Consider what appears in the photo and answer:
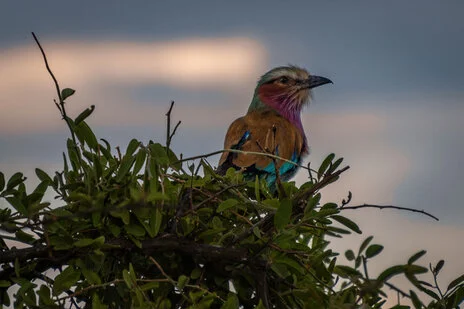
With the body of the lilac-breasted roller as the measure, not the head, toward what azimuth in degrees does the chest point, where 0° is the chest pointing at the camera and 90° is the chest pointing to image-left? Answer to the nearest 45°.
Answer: approximately 225°
